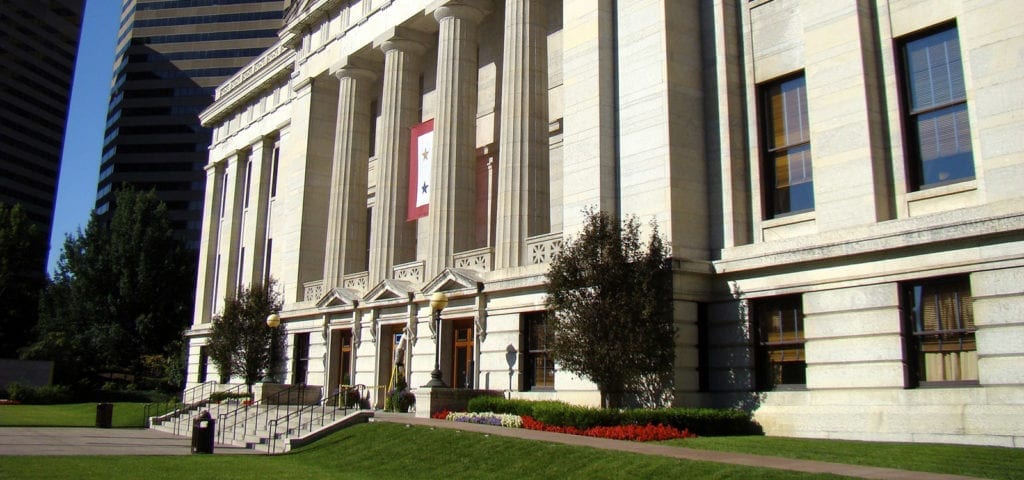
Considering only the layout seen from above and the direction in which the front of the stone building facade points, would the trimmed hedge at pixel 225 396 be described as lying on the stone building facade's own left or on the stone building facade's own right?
on the stone building facade's own right

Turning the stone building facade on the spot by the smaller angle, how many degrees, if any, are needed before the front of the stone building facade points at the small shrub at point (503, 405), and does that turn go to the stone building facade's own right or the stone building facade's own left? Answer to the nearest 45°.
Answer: approximately 45° to the stone building facade's own right

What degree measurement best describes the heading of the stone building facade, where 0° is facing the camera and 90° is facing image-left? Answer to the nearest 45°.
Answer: approximately 45°

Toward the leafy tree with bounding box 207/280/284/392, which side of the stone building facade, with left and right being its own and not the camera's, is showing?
right

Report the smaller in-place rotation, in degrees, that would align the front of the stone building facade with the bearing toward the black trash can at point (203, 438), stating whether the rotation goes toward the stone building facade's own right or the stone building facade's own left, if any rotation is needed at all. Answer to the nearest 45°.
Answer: approximately 45° to the stone building facade's own right

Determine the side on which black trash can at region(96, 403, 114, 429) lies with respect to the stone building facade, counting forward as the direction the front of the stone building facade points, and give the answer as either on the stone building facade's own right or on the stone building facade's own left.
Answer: on the stone building facade's own right
